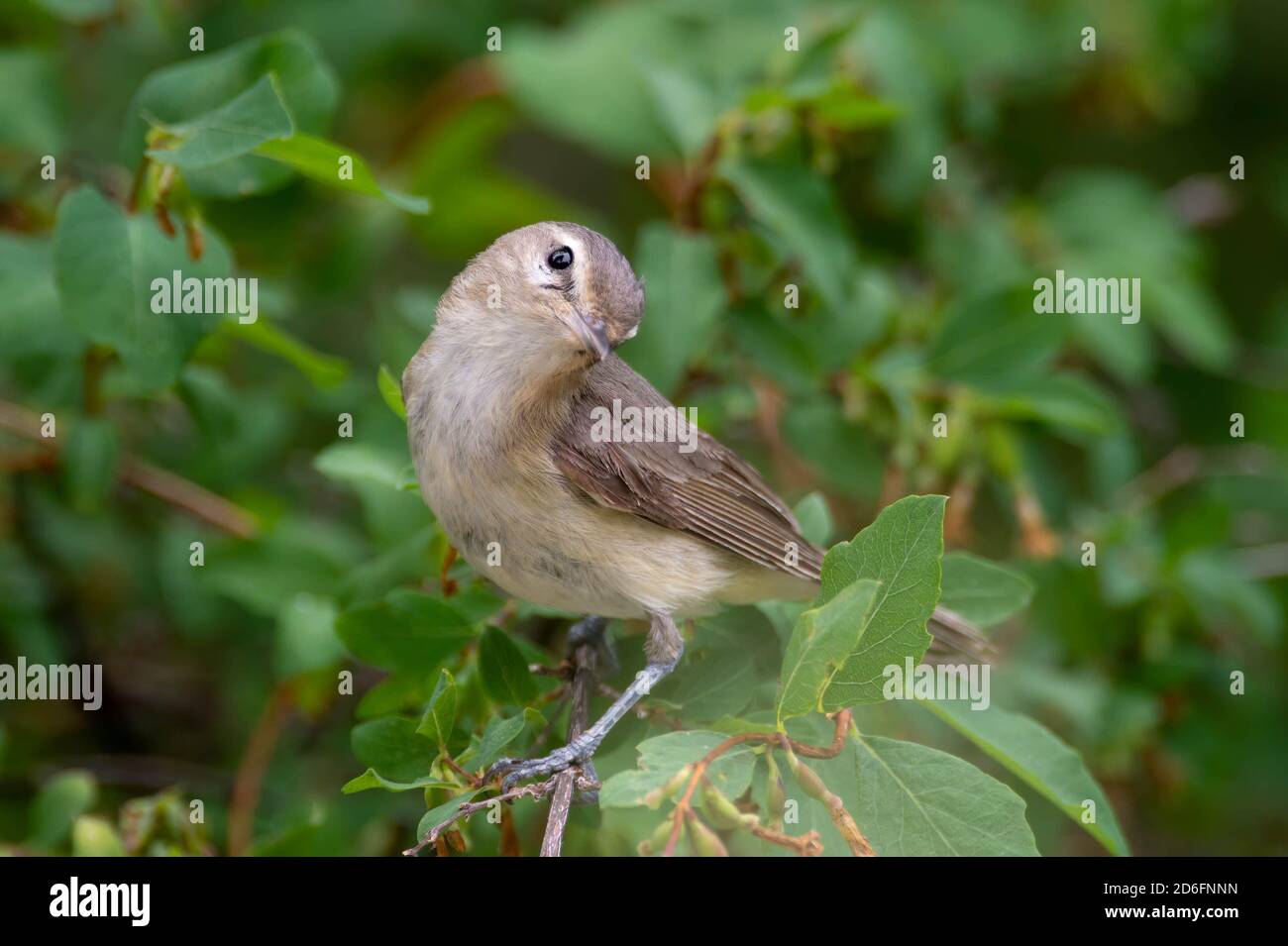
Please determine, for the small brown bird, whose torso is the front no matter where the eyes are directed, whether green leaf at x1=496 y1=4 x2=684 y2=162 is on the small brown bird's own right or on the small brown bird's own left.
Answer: on the small brown bird's own right

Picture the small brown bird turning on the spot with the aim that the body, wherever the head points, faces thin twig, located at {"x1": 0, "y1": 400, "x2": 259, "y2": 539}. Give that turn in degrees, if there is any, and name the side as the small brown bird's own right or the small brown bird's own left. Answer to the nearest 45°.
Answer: approximately 90° to the small brown bird's own right

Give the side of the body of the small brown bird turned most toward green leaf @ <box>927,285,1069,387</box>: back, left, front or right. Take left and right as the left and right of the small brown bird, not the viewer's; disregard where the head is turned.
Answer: back

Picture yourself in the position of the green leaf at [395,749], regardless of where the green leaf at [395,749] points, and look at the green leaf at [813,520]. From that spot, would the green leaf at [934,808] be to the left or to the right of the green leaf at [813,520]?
right

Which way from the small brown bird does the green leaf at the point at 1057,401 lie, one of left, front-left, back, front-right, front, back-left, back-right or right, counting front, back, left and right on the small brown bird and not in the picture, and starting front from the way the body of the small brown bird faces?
back

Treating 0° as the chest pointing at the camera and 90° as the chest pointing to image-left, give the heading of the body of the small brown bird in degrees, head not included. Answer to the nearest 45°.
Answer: approximately 45°

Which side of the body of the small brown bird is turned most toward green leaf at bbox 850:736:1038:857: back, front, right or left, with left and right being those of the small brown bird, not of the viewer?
left

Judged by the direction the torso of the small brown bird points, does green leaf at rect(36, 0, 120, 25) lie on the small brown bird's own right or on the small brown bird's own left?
on the small brown bird's own right

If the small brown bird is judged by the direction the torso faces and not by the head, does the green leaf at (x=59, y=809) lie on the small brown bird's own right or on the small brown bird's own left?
on the small brown bird's own right

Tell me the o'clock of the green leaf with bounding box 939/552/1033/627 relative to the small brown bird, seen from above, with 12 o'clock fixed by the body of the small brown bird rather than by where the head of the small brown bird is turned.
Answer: The green leaf is roughly at 7 o'clock from the small brown bird.
